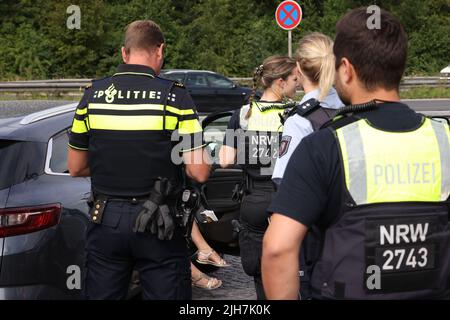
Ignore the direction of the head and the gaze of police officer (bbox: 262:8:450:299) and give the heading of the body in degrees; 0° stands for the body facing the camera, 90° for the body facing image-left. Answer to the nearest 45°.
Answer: approximately 135°

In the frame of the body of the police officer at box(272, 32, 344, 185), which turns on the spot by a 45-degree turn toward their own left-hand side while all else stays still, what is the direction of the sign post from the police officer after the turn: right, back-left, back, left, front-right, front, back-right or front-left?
right

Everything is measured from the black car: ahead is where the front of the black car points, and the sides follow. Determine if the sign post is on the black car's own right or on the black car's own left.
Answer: on the black car's own right

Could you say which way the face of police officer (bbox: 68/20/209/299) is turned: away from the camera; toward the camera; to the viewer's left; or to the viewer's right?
away from the camera

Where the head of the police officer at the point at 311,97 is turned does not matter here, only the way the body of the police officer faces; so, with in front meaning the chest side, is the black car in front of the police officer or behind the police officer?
in front

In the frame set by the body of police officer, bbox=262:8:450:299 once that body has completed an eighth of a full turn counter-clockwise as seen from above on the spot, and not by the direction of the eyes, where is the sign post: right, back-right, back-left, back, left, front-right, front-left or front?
right

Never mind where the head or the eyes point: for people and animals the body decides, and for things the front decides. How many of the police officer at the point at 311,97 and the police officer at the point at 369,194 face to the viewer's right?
0

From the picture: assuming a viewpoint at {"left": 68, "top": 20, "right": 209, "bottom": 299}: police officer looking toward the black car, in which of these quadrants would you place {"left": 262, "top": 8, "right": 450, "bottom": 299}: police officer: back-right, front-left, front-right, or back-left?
back-right

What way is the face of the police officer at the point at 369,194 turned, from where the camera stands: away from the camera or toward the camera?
away from the camera
